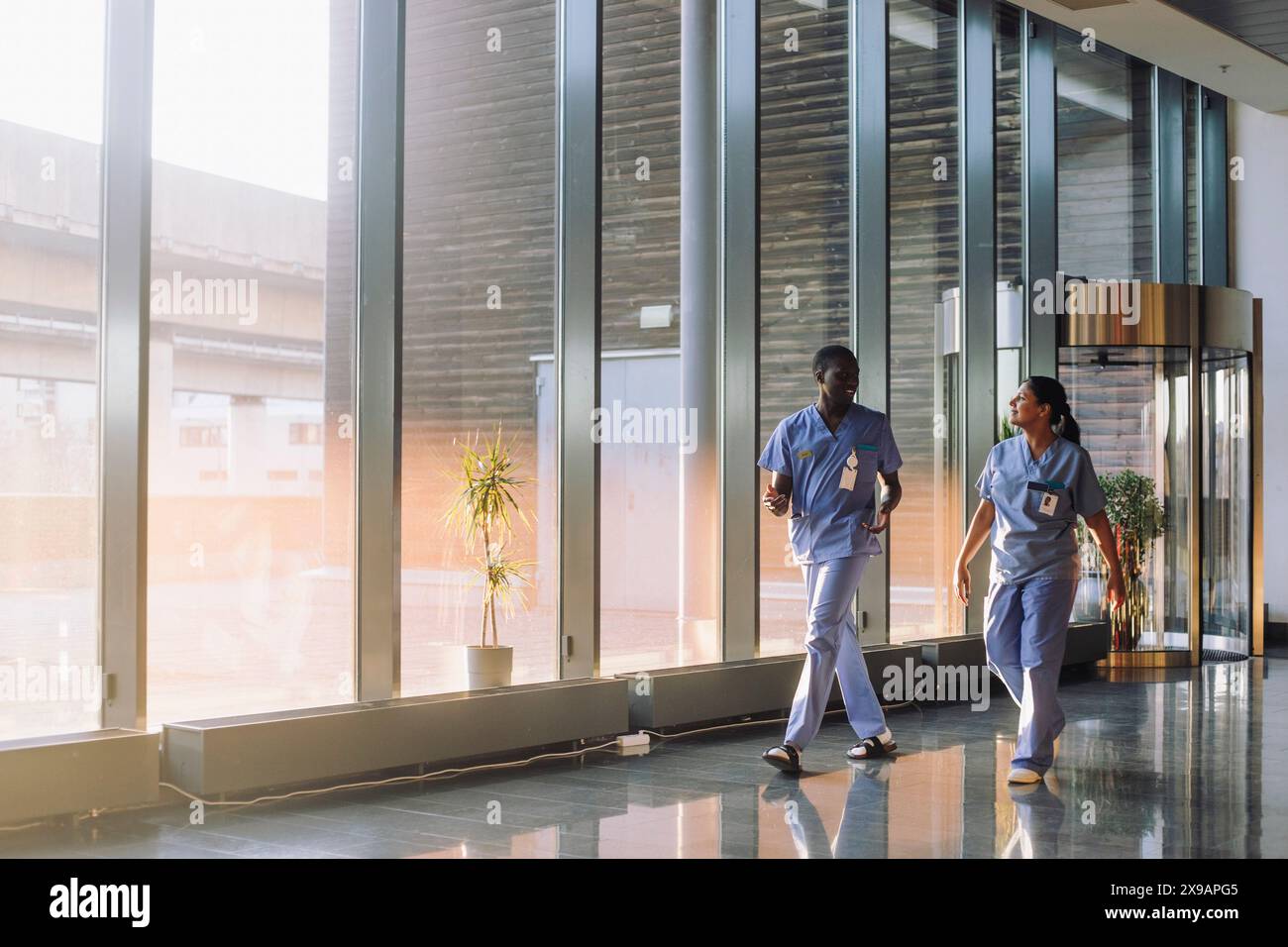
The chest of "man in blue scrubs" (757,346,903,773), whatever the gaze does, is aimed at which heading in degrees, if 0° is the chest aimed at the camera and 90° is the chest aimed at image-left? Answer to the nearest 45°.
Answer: approximately 0°

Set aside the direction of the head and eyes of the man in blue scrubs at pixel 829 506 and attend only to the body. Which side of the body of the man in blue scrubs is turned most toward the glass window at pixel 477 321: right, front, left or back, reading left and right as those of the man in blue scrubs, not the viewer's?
right

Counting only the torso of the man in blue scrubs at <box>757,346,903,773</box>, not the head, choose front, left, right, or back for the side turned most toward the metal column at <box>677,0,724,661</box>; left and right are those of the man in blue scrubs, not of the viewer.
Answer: back

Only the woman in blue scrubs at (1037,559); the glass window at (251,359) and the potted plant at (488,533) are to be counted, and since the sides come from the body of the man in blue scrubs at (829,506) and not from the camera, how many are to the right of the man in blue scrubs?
2

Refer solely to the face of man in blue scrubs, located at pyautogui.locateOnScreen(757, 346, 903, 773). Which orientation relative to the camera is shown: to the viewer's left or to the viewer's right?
to the viewer's right

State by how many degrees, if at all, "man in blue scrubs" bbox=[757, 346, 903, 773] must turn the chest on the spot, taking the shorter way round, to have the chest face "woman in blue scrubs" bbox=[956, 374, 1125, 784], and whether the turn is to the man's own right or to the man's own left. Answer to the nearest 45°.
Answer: approximately 90° to the man's own left

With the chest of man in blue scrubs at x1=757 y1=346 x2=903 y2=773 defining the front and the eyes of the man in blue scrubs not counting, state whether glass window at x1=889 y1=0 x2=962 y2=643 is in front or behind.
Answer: behind

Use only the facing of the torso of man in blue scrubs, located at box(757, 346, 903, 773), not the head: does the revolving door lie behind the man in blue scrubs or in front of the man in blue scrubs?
behind

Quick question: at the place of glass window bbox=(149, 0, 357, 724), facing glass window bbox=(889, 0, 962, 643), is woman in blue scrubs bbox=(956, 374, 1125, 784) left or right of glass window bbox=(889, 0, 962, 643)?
right

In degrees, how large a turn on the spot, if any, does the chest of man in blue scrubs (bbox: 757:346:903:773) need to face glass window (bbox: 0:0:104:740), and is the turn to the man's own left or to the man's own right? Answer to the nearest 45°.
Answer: approximately 45° to the man's own right

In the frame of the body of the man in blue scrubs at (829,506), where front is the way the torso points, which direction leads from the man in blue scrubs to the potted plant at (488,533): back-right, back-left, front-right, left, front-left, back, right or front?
right

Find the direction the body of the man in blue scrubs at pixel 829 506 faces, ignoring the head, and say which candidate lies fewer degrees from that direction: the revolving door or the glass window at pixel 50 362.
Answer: the glass window

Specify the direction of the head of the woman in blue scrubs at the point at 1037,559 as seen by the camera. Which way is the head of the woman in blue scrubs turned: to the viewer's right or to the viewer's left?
to the viewer's left

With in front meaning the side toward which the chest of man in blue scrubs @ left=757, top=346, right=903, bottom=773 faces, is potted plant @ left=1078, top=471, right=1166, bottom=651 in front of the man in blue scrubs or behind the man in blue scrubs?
behind
